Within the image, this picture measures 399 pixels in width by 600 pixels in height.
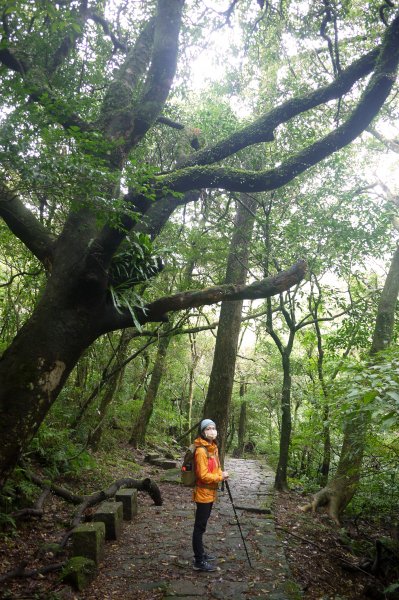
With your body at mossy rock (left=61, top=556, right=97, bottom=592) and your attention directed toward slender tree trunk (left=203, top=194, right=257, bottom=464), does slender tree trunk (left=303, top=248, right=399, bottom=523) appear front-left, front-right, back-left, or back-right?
front-right

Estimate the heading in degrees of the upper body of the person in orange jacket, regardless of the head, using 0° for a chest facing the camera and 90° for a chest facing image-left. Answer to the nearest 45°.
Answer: approximately 270°

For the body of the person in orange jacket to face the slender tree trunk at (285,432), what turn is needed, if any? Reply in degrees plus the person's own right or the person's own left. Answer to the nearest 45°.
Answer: approximately 90° to the person's own left

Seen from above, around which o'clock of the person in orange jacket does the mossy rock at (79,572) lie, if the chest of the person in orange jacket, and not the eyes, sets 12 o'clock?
The mossy rock is roughly at 5 o'clock from the person in orange jacket.

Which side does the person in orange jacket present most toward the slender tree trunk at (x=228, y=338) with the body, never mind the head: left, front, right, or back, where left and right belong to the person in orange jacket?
left

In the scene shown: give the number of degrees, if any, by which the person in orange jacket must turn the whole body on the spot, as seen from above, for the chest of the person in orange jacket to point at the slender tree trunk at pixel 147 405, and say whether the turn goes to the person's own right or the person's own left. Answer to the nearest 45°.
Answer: approximately 90° to the person's own left

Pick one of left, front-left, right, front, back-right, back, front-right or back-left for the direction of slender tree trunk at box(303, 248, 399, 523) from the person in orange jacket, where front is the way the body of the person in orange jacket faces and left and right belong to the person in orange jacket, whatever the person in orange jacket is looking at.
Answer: front-left
